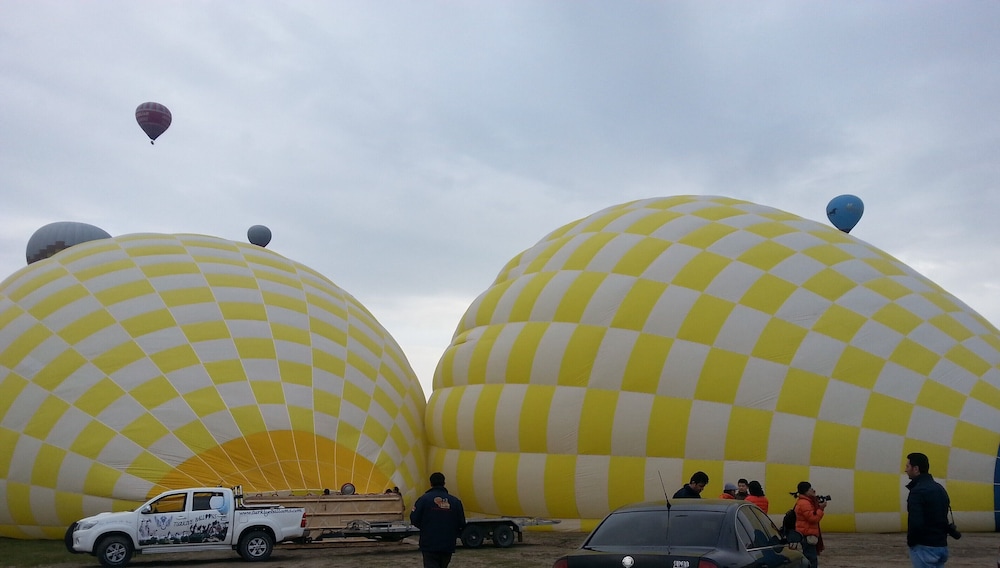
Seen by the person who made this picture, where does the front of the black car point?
facing away from the viewer and to the right of the viewer

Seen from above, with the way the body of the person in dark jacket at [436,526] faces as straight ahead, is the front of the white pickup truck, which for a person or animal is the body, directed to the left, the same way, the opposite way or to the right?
to the left

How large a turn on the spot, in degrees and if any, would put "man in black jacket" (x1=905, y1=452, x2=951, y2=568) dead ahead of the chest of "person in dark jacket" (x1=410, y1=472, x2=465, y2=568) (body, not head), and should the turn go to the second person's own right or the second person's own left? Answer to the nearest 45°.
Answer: approximately 90° to the second person's own right

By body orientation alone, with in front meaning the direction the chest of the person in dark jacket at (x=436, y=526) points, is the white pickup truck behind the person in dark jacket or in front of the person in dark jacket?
in front

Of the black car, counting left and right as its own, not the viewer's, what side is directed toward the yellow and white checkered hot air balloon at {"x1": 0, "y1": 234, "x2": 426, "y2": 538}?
left

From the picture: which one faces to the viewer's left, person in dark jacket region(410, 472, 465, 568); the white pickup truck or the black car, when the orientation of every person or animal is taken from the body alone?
the white pickup truck

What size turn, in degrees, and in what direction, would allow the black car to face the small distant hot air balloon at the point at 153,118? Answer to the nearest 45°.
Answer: approximately 90° to its left

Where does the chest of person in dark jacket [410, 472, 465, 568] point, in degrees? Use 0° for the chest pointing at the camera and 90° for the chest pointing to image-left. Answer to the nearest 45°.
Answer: approximately 180°

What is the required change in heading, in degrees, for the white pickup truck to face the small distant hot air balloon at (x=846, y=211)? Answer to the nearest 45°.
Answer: approximately 180°

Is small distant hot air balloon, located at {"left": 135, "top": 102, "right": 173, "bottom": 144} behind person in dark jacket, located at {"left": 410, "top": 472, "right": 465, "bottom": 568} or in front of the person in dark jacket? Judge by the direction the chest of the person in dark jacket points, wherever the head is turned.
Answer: in front

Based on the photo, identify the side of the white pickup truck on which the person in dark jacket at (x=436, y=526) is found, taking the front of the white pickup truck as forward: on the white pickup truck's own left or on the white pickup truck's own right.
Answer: on the white pickup truck's own left

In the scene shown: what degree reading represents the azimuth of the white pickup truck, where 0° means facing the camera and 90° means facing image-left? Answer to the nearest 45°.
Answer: approximately 90°

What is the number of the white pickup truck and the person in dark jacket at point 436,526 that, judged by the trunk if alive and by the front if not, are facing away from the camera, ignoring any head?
1

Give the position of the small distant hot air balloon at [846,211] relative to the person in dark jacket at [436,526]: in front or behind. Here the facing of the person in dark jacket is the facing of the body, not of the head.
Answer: in front
